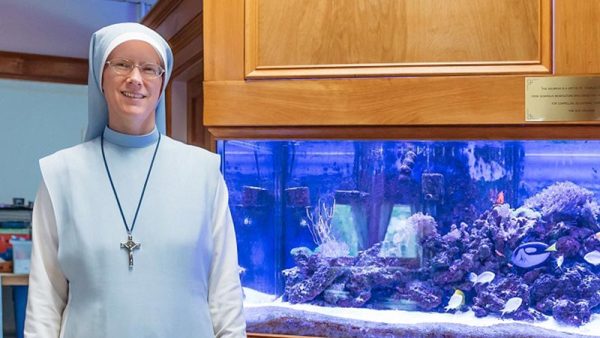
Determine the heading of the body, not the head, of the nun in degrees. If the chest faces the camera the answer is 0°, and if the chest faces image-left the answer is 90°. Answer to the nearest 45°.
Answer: approximately 0°

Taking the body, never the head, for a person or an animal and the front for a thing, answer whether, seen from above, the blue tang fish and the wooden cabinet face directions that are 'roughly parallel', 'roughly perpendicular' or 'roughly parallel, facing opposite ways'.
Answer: roughly perpendicular

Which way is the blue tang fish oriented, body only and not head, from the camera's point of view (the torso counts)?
to the viewer's left

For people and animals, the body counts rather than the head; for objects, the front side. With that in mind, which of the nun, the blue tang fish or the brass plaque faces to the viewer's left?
the blue tang fish

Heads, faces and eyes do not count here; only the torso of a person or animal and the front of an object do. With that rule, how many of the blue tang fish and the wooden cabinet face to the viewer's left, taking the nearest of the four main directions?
1
